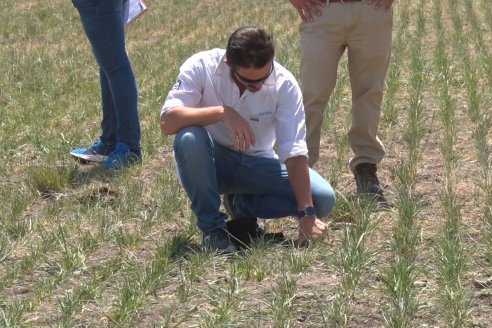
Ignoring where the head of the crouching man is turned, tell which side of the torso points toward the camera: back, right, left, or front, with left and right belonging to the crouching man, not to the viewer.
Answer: front

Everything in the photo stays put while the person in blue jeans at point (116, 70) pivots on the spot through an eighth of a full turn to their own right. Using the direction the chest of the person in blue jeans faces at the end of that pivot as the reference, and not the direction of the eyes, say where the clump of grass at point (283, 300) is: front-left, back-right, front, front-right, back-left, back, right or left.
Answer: left

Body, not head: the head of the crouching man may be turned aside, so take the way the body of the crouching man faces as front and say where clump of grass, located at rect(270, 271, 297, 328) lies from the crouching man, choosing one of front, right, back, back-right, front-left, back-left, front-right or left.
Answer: front

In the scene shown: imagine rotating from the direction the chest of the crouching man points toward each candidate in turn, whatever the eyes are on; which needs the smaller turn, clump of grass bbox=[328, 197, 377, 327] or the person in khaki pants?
the clump of grass

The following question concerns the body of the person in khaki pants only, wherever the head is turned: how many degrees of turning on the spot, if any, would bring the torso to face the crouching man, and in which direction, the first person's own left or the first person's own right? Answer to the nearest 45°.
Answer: approximately 45° to the first person's own right

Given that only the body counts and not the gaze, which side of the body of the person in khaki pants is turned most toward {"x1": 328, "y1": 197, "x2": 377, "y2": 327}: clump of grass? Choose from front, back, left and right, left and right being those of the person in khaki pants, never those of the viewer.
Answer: front

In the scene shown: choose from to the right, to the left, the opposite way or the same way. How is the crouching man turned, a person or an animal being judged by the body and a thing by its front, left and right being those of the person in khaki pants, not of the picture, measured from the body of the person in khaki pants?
the same way

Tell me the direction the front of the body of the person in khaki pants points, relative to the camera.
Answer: toward the camera

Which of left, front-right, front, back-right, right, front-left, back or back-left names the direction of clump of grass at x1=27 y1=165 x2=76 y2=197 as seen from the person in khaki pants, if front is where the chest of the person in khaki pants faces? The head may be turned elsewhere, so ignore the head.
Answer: right

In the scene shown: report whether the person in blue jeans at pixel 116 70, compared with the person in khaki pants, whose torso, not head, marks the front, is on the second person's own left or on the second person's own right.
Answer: on the second person's own right

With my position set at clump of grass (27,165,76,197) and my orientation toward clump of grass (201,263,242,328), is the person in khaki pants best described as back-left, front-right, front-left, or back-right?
front-left
